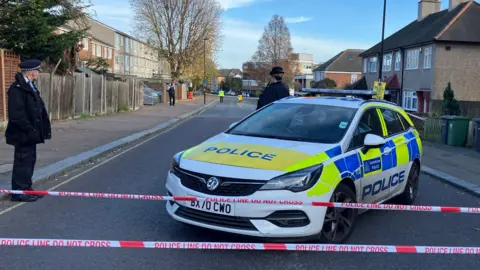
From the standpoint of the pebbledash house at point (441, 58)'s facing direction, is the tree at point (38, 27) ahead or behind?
ahead

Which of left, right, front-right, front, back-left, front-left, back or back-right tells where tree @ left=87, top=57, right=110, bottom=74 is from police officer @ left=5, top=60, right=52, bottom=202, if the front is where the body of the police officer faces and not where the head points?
left

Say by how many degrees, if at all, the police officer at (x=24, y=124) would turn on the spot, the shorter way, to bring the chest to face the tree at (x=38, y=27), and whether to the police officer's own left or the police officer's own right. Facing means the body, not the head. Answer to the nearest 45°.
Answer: approximately 90° to the police officer's own left

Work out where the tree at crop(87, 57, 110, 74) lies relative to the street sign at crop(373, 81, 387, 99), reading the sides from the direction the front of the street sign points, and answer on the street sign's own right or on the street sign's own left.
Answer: on the street sign's own right

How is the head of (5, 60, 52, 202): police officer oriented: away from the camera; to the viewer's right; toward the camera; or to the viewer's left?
to the viewer's right

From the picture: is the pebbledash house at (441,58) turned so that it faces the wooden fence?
yes

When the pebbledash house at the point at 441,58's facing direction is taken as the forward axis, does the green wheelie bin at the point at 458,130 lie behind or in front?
in front

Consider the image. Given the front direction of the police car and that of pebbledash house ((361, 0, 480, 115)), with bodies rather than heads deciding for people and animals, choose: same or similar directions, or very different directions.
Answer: same or similar directions

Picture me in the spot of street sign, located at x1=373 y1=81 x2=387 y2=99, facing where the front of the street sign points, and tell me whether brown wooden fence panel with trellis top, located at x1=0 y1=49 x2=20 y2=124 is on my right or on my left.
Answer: on my right

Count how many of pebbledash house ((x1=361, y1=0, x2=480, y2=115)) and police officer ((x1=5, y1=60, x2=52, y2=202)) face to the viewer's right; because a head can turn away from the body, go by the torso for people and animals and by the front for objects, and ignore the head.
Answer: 1

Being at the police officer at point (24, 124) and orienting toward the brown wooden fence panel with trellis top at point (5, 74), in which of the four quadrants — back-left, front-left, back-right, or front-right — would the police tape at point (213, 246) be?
back-right

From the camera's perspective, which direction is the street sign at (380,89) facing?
toward the camera

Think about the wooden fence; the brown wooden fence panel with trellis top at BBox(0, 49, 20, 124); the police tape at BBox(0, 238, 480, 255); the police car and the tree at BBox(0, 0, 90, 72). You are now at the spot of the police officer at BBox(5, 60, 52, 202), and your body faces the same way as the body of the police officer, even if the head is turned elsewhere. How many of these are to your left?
3

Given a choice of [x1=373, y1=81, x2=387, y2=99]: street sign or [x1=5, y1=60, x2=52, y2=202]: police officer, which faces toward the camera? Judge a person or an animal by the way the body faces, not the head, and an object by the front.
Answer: the street sign

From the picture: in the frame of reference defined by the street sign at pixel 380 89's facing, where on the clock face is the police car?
The police car is roughly at 12 o'clock from the street sign.

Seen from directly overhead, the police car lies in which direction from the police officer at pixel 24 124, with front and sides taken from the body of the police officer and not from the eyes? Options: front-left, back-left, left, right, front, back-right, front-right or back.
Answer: front-right

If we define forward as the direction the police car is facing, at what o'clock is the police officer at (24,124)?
The police officer is roughly at 2 o'clock from the police car.

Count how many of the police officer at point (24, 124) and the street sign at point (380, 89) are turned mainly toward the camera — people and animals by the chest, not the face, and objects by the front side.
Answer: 1

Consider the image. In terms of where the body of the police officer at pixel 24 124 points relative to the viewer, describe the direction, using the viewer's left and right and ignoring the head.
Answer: facing to the right of the viewer
